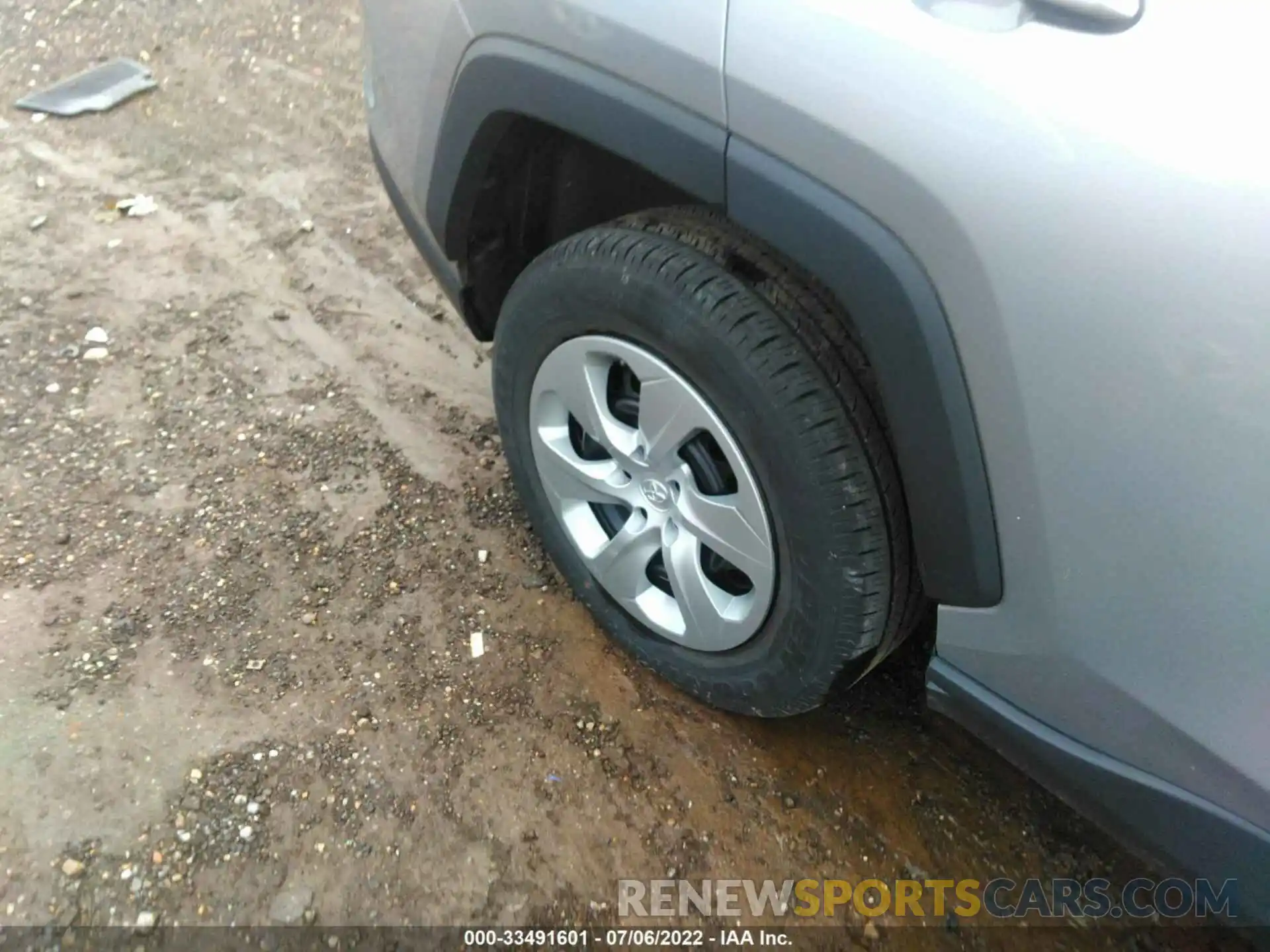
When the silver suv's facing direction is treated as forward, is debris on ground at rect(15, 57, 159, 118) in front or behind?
behind

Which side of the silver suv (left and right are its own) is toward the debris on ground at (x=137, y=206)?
back
